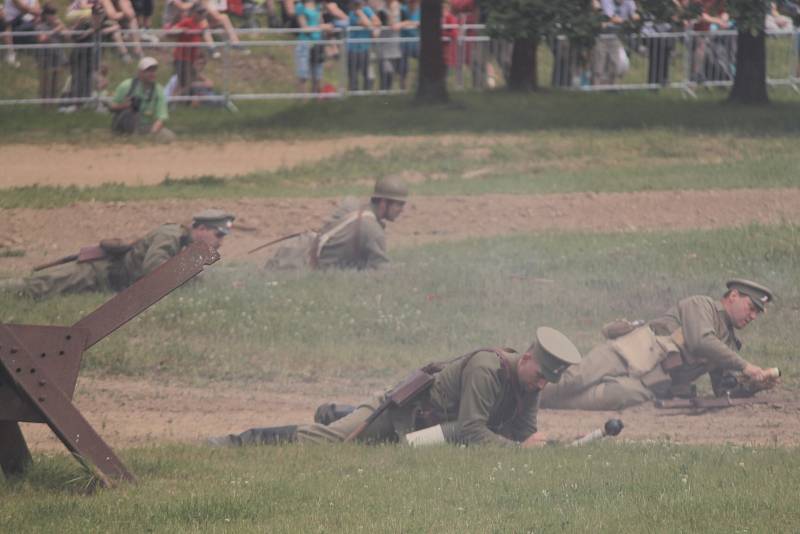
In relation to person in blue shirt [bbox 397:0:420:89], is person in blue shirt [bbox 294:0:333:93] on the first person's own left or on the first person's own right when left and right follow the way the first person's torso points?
on the first person's own right

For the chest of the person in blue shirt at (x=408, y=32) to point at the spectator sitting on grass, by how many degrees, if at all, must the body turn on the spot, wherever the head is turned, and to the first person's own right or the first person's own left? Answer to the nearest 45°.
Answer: approximately 45° to the first person's own right

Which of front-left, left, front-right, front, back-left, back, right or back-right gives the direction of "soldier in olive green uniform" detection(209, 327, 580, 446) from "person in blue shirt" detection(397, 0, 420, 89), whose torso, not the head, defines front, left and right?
front

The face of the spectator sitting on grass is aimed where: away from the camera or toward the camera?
toward the camera

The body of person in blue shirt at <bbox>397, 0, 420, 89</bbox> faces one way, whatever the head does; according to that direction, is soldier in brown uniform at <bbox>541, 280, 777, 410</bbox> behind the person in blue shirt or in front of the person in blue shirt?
in front

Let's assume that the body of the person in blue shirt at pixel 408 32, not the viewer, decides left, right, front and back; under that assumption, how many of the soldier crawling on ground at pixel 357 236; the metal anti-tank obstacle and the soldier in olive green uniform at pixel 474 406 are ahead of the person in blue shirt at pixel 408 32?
3

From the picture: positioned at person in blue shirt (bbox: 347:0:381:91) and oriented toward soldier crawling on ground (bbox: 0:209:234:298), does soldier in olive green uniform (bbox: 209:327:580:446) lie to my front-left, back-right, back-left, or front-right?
front-left

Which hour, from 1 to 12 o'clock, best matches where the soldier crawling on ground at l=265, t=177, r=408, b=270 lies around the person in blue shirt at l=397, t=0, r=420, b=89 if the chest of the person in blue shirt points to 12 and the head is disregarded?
The soldier crawling on ground is roughly at 12 o'clock from the person in blue shirt.

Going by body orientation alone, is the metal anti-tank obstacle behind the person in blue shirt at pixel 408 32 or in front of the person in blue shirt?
in front

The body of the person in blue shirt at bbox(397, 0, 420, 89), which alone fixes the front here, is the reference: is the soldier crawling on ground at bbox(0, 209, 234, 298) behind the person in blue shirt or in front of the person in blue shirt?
in front

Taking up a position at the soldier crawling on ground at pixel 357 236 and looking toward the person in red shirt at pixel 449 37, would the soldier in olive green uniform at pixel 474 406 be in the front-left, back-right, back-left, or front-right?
back-right

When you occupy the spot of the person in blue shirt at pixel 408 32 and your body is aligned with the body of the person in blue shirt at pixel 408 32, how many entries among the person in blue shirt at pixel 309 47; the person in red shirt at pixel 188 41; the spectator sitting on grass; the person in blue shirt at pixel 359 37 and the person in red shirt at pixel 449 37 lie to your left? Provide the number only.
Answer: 1

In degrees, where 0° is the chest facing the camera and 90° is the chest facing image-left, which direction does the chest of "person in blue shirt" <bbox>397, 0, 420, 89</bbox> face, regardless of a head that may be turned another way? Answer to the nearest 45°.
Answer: approximately 0°
